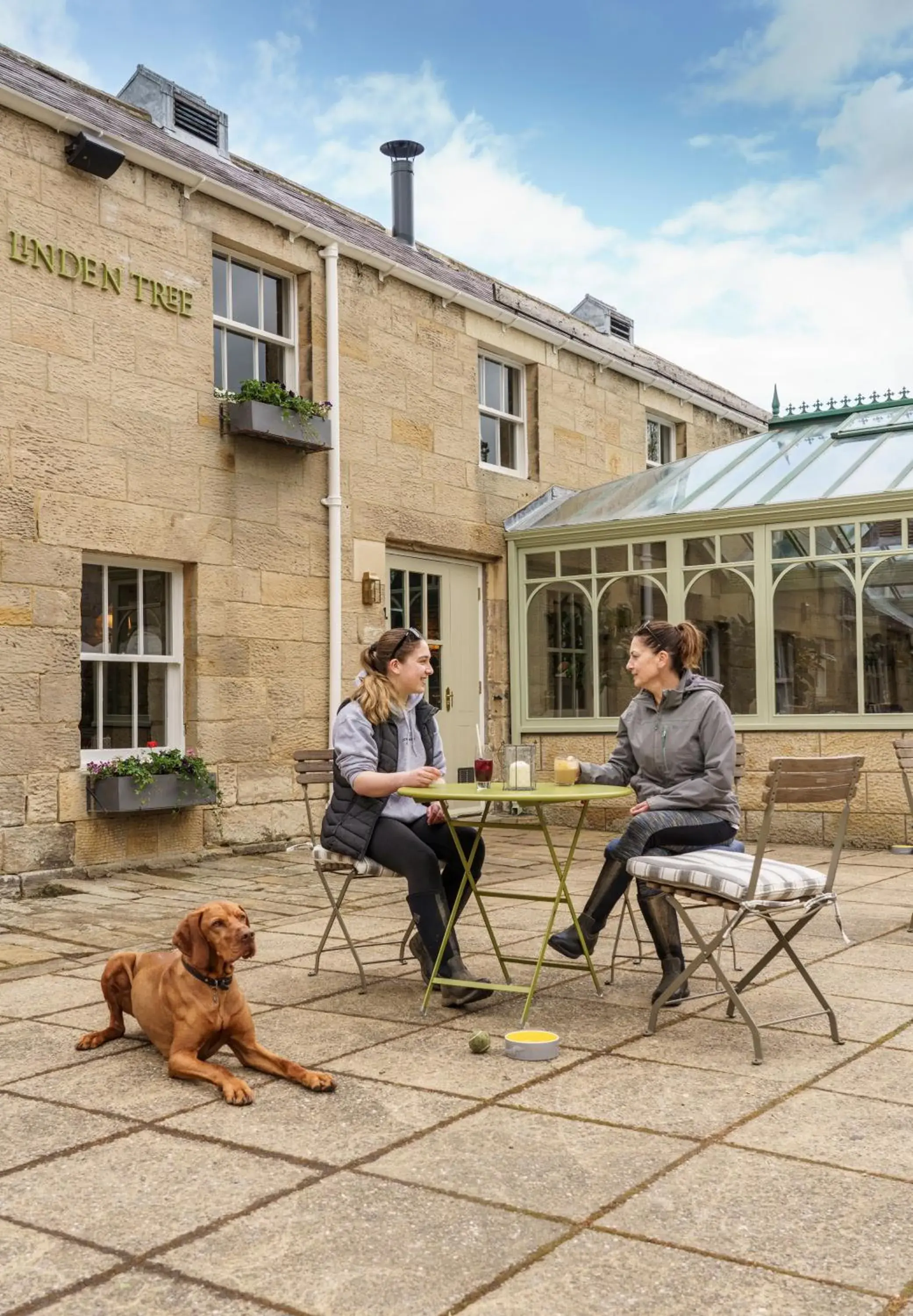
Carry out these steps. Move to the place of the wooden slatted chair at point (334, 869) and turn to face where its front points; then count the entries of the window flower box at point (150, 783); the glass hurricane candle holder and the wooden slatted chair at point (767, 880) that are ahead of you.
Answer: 2

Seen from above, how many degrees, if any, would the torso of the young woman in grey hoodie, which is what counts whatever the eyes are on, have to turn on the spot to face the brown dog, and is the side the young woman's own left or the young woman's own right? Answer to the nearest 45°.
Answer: approximately 90° to the young woman's own right

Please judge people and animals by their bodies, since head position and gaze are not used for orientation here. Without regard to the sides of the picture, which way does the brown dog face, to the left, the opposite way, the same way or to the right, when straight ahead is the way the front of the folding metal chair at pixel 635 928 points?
to the left

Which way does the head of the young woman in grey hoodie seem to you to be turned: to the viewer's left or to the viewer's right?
to the viewer's right

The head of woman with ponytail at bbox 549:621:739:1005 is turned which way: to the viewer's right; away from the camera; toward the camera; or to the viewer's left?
to the viewer's left

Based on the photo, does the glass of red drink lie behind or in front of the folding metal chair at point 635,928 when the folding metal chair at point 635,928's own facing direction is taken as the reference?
in front

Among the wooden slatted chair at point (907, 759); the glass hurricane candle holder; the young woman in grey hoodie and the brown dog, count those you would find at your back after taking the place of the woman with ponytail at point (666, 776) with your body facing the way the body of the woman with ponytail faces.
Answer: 1

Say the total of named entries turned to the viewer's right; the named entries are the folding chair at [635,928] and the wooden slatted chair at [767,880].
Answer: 0

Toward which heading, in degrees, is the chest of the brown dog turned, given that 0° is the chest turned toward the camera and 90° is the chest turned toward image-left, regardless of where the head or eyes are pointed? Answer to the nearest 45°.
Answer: approximately 315°

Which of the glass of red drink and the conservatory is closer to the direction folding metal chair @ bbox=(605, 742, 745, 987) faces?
the glass of red drink

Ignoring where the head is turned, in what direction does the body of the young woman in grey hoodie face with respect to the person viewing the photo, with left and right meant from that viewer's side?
facing the viewer and to the right of the viewer

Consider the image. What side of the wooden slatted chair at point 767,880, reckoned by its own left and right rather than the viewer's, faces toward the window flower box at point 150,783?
front

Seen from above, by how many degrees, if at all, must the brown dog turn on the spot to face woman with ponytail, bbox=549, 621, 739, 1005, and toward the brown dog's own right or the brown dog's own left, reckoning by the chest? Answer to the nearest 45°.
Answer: approximately 90° to the brown dog's own left

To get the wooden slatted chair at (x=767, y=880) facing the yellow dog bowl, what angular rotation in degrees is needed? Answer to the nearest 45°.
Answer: approximately 90° to its left

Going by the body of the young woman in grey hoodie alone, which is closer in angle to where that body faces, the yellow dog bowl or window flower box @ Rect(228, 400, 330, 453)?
the yellow dog bowl

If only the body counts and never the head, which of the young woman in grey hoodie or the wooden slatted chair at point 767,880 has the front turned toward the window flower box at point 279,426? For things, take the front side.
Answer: the wooden slatted chair
